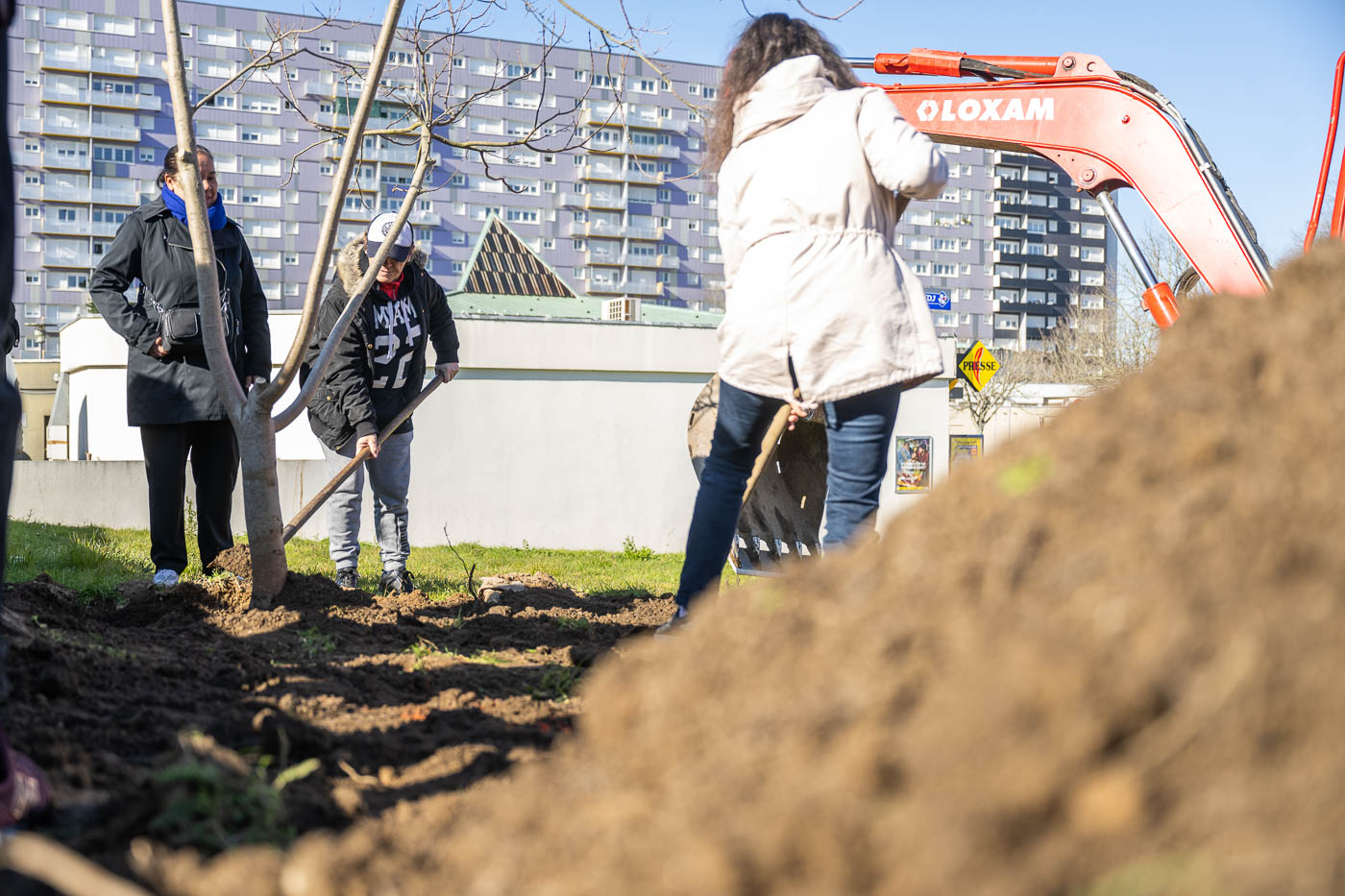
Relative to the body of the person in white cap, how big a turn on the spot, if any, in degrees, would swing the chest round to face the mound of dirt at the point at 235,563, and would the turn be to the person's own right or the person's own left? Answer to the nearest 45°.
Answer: approximately 45° to the person's own right

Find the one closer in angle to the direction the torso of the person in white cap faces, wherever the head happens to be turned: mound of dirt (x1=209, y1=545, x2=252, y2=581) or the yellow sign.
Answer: the mound of dirt

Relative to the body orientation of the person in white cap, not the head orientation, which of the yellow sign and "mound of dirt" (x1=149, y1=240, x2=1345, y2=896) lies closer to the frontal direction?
the mound of dirt

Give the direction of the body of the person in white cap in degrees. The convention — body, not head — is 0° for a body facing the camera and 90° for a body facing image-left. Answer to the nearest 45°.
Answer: approximately 0°

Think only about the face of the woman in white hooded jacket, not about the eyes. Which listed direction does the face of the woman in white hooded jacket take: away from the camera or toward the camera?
away from the camera

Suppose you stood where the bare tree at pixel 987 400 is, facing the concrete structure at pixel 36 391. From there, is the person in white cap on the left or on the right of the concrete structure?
left

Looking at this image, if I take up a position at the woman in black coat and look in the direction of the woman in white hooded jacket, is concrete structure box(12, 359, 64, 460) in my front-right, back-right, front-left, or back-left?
back-left

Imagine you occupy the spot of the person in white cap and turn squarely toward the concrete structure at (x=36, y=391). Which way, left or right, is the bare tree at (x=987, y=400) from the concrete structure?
right
